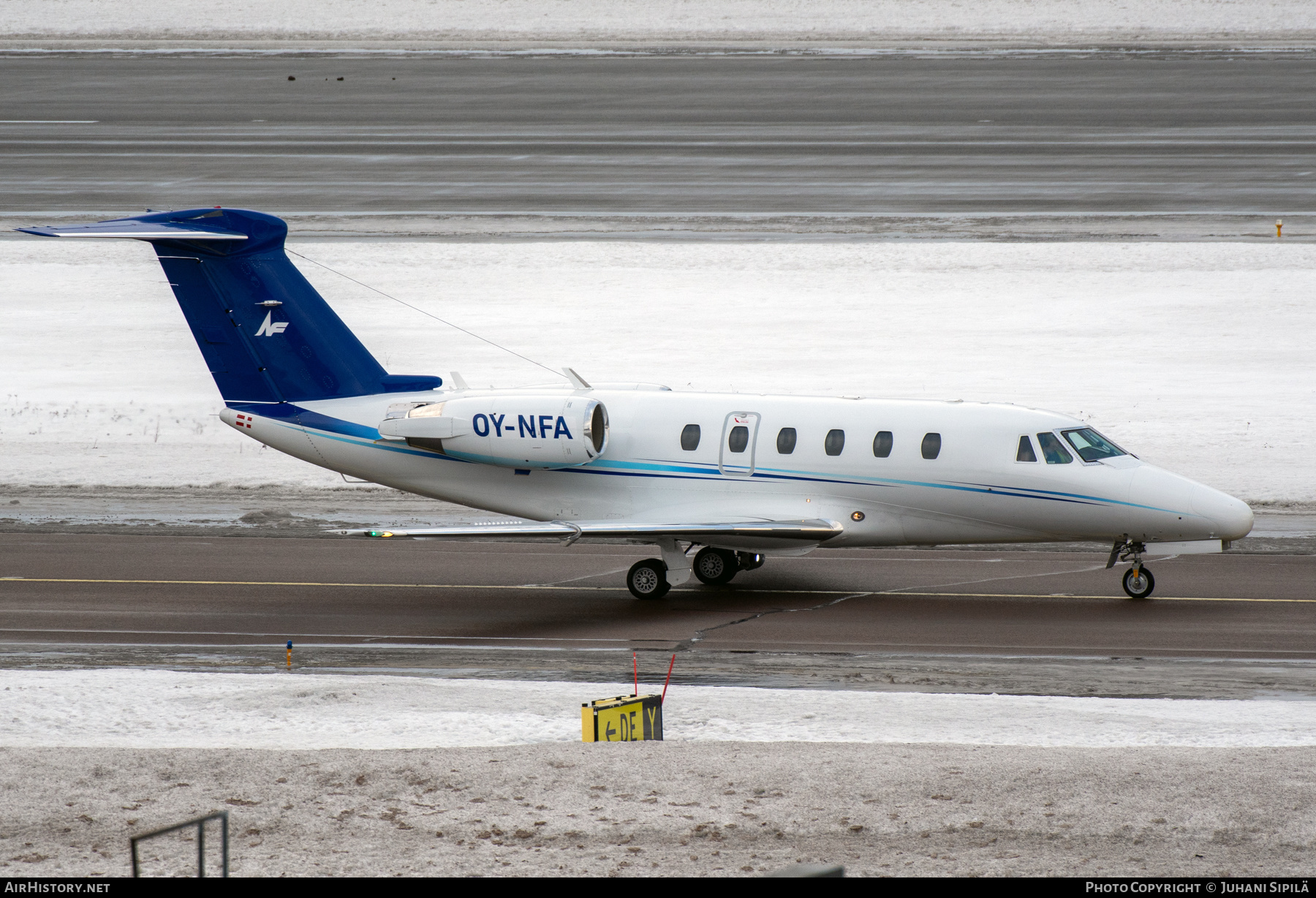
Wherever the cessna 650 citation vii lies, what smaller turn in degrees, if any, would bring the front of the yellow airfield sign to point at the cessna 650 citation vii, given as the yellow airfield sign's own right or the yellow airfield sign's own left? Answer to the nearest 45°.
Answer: approximately 135° to the yellow airfield sign's own left

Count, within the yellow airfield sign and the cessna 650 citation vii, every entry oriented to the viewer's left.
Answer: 0

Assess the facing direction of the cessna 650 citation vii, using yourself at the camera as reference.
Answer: facing to the right of the viewer

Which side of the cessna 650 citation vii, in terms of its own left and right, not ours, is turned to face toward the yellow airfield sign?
right

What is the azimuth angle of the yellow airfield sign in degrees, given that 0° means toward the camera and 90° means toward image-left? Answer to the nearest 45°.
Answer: approximately 315°
